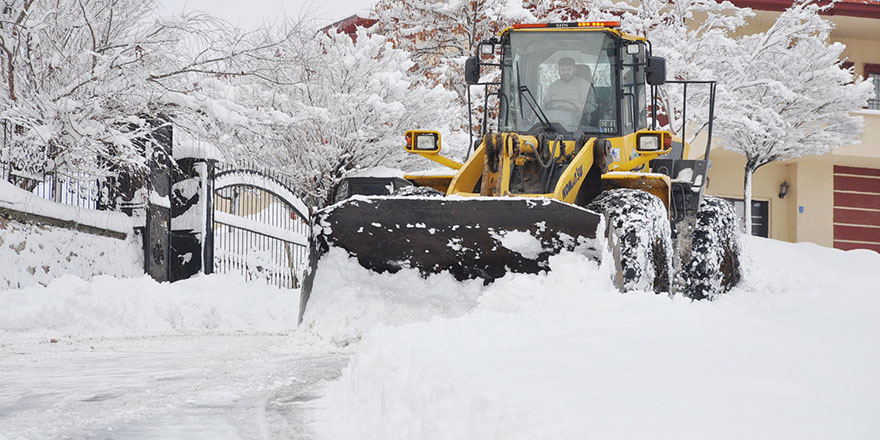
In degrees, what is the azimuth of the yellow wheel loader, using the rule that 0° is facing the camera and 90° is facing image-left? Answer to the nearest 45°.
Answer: approximately 45°

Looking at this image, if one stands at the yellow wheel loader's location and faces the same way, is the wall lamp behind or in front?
behind

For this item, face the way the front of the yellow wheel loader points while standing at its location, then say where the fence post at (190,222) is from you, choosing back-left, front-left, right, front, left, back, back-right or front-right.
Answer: right

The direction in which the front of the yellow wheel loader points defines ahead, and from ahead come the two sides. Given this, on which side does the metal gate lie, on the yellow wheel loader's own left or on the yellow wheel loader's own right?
on the yellow wheel loader's own right

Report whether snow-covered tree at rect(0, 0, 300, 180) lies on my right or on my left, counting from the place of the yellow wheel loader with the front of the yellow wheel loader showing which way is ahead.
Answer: on my right

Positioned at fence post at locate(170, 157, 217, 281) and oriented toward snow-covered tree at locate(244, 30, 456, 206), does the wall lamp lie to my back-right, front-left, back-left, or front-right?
front-right

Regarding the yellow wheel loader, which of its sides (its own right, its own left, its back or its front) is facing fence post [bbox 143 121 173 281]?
right

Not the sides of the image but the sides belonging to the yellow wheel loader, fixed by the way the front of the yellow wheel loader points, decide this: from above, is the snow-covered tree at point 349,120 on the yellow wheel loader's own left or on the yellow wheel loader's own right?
on the yellow wheel loader's own right

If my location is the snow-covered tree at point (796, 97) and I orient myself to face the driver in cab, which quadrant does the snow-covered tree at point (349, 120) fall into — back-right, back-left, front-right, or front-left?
front-right
